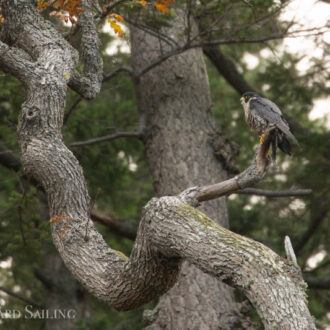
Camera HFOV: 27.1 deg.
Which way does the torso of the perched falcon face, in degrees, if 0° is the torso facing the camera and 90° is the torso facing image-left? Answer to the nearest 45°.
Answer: approximately 90°

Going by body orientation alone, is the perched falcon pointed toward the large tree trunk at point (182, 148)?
no

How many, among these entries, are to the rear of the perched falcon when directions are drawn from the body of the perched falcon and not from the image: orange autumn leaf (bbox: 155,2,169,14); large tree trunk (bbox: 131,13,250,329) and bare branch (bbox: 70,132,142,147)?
0

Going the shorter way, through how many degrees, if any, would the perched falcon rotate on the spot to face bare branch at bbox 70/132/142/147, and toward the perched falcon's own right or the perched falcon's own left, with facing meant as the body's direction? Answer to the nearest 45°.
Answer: approximately 45° to the perched falcon's own right
